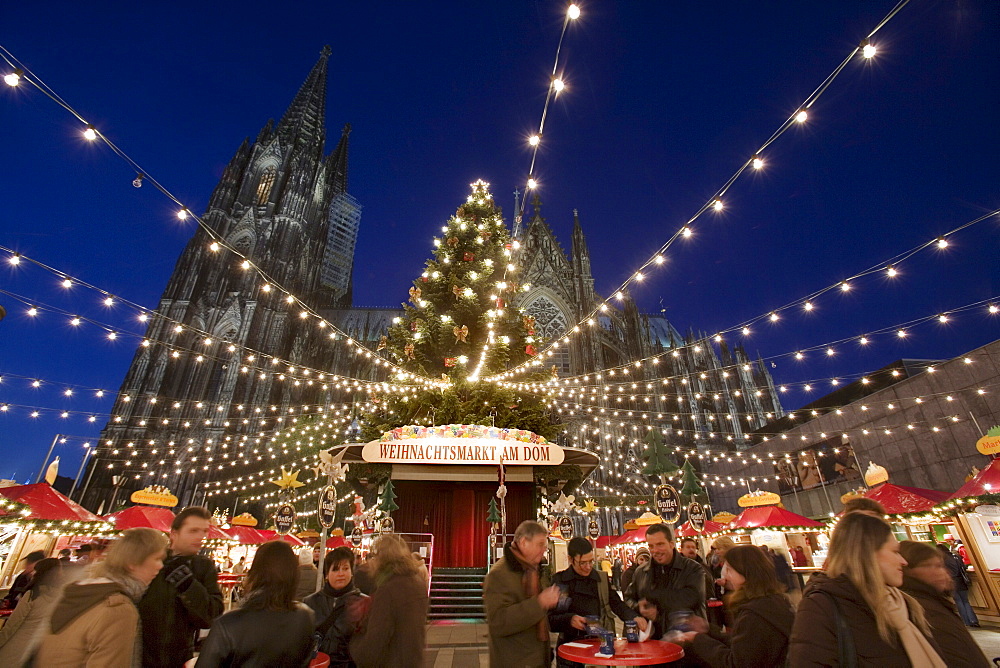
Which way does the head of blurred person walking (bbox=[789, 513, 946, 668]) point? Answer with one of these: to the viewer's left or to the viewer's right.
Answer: to the viewer's right

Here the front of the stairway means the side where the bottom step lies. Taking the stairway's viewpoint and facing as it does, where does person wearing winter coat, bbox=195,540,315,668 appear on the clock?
The person wearing winter coat is roughly at 12 o'clock from the stairway.

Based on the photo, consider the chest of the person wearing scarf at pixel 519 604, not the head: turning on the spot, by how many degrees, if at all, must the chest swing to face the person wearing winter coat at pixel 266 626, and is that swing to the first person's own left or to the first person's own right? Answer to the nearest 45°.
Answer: approximately 135° to the first person's own right

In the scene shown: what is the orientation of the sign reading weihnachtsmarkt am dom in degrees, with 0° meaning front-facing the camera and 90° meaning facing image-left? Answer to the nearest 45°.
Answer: approximately 0°

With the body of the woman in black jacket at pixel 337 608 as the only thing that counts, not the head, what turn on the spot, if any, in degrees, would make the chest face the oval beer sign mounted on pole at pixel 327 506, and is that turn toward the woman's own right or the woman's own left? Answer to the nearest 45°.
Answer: approximately 180°

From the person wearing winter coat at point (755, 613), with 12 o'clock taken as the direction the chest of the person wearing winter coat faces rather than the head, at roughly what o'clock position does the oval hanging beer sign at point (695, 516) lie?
The oval hanging beer sign is roughly at 3 o'clock from the person wearing winter coat.

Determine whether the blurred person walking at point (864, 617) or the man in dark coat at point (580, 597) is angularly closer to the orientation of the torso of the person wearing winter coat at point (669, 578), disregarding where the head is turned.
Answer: the man in dark coat
